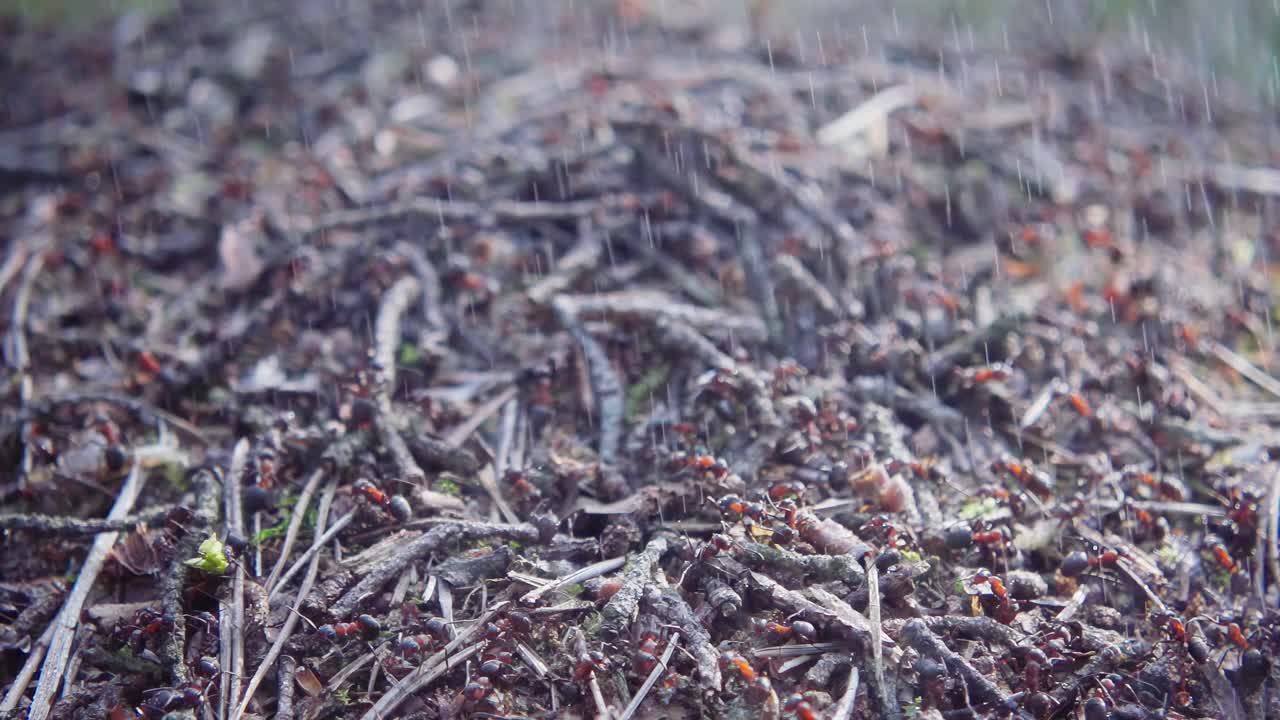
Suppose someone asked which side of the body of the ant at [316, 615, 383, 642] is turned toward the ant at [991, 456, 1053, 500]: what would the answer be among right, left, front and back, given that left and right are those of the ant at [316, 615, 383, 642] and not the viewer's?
back

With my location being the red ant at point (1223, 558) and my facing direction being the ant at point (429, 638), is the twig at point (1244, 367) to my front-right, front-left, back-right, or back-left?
back-right

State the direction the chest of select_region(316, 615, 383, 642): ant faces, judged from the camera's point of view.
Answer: to the viewer's left

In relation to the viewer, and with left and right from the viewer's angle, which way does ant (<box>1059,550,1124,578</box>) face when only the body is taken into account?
facing to the right of the viewer

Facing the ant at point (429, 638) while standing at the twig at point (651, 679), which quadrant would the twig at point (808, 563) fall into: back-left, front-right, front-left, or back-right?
back-right

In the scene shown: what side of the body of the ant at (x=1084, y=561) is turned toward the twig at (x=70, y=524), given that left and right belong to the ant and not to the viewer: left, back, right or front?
back

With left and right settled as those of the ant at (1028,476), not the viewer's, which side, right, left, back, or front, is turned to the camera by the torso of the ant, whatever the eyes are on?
left

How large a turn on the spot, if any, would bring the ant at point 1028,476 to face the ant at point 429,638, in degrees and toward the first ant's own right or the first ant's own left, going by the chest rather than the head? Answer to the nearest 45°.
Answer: approximately 45° to the first ant's own left

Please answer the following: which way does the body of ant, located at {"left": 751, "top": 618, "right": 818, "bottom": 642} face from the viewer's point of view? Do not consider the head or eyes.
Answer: to the viewer's left
